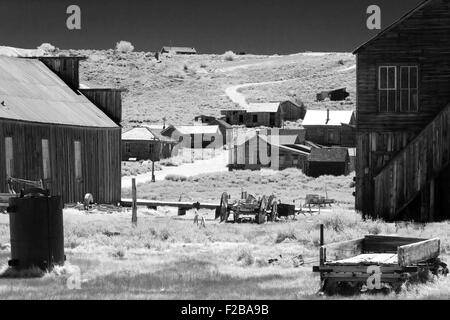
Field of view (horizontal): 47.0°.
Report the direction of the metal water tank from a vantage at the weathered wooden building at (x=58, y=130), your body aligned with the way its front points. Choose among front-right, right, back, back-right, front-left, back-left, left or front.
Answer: back-right

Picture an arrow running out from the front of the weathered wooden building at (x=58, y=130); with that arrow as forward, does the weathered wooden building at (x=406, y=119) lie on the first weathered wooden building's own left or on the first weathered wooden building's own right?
on the first weathered wooden building's own right

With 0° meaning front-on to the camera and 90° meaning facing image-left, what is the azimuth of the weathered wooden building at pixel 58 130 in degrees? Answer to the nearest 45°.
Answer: approximately 225°

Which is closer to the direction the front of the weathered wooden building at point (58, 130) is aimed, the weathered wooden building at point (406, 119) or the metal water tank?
the weathered wooden building
